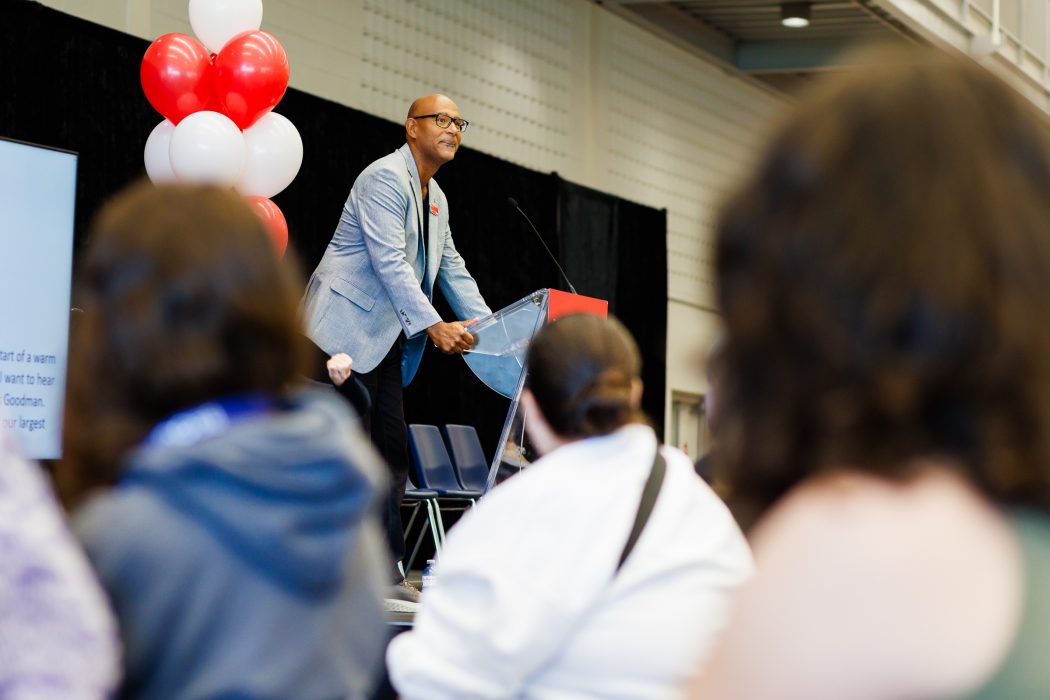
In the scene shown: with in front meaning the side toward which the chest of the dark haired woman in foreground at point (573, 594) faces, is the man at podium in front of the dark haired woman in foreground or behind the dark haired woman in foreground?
in front

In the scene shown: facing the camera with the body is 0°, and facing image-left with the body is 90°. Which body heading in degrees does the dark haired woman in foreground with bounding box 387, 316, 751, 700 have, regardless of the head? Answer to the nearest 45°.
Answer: approximately 135°

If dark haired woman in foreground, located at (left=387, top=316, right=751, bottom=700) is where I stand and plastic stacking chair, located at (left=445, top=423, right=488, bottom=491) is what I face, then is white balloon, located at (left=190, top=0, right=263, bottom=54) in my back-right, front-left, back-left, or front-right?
front-left

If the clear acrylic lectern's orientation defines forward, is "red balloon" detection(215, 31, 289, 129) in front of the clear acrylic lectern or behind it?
behind

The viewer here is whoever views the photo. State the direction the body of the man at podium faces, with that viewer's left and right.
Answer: facing the viewer and to the right of the viewer

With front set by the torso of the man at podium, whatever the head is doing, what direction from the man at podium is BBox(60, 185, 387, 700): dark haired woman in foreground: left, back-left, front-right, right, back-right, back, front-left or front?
front-right

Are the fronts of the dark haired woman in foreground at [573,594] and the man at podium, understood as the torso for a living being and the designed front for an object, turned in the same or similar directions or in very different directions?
very different directions

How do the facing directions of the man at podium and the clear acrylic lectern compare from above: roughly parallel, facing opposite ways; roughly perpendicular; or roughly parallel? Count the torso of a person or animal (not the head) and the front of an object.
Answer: roughly parallel

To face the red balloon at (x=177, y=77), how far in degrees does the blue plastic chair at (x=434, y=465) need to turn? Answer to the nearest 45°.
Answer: approximately 90° to its right

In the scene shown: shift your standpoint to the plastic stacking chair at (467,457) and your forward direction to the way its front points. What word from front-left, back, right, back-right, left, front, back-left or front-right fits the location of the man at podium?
front-right

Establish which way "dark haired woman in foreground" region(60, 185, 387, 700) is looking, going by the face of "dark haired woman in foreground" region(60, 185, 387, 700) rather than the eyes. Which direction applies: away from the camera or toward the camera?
away from the camera

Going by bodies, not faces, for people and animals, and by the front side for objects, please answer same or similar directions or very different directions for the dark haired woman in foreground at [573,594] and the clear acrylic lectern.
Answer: very different directions

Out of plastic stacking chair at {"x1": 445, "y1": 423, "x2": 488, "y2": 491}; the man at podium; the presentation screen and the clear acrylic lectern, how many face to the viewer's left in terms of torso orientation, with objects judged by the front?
0

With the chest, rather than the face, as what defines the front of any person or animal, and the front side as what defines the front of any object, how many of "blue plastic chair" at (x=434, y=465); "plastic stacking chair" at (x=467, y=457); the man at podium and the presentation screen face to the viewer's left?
0
